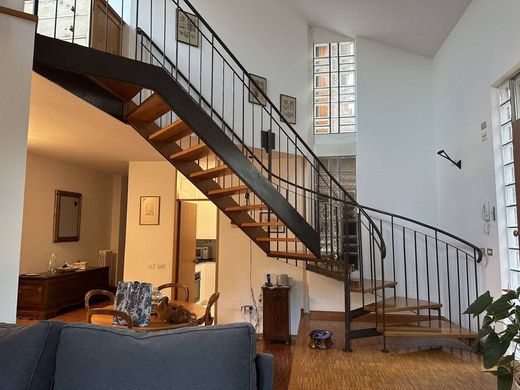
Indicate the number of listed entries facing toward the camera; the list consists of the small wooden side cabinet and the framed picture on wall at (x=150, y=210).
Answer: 2

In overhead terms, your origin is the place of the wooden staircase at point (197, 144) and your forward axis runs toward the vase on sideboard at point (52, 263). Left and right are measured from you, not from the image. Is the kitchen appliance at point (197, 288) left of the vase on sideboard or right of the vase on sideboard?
right

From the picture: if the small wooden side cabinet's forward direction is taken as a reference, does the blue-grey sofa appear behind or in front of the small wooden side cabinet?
in front

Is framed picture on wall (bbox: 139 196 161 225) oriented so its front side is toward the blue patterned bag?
yes

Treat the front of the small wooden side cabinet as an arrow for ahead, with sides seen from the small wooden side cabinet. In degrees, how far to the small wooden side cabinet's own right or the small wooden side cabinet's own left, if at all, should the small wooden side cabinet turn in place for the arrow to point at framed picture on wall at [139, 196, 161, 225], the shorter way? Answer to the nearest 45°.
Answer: approximately 90° to the small wooden side cabinet's own right

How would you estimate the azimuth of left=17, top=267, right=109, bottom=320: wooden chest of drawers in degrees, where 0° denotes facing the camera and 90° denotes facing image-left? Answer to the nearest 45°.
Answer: approximately 315°

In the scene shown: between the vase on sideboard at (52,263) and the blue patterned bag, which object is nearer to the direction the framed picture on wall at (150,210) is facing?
the blue patterned bag

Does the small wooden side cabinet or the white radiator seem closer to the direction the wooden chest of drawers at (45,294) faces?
the small wooden side cabinet
